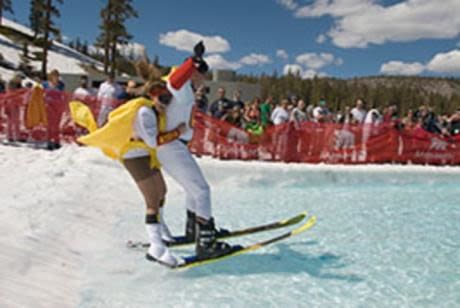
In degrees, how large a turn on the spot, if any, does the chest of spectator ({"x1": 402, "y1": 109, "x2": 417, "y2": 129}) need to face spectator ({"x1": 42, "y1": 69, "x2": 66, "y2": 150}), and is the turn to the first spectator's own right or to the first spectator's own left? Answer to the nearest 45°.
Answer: approximately 45° to the first spectator's own right

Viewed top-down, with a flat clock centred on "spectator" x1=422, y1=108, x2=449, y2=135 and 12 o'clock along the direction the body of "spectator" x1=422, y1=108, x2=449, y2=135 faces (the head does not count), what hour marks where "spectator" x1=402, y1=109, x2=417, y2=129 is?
"spectator" x1=402, y1=109, x2=417, y2=129 is roughly at 2 o'clock from "spectator" x1=422, y1=108, x2=449, y2=135.
